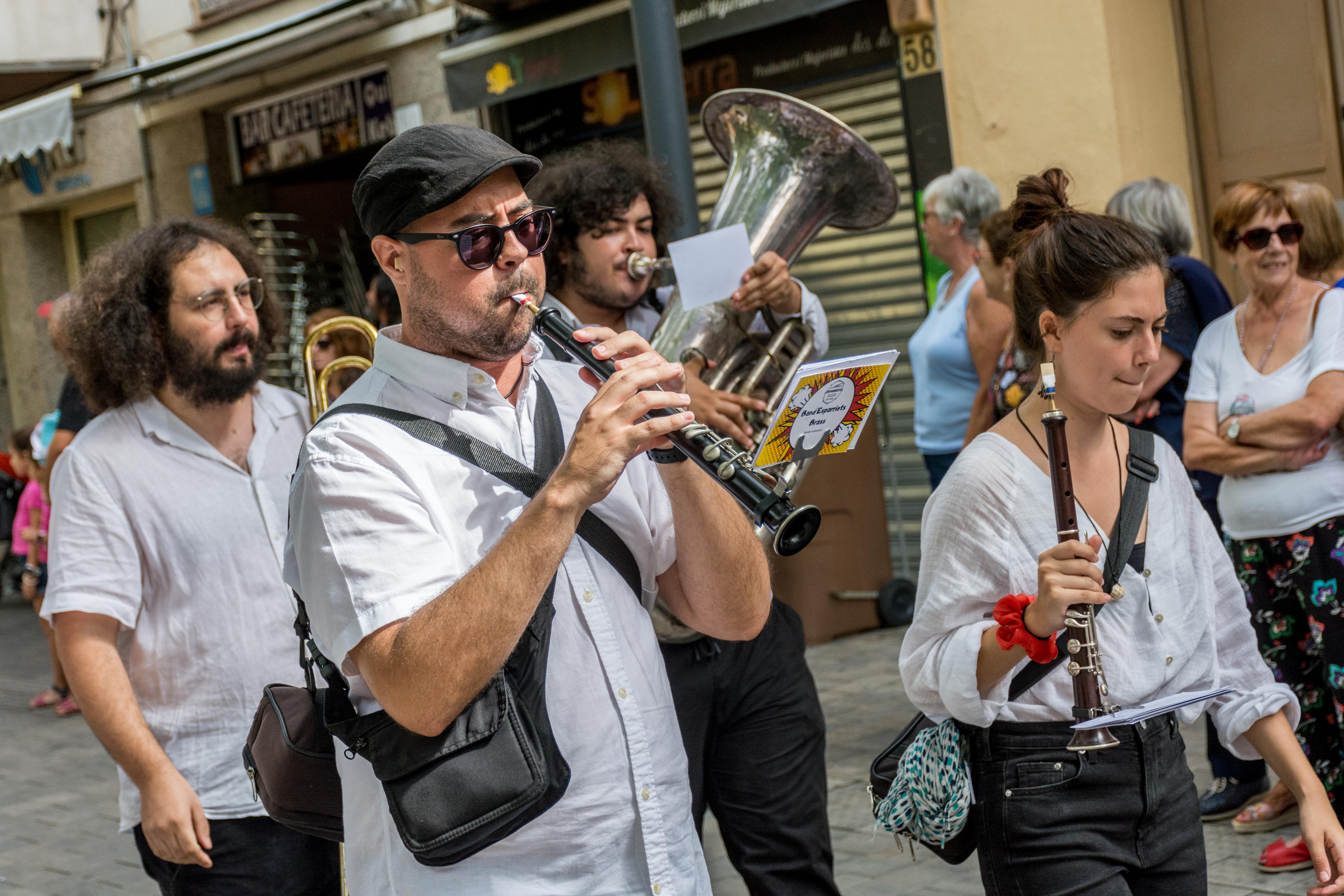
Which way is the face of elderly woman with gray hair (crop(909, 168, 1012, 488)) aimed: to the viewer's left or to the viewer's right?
to the viewer's left

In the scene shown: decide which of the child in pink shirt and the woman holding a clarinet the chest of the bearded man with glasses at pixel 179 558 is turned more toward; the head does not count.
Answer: the woman holding a clarinet

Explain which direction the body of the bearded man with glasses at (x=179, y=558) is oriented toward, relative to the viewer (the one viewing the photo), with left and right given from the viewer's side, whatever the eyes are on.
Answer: facing the viewer and to the right of the viewer

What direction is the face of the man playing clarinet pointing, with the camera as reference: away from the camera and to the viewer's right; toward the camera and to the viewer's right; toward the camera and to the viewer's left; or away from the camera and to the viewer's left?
toward the camera and to the viewer's right

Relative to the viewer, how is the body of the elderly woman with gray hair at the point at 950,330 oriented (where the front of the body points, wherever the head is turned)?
to the viewer's left

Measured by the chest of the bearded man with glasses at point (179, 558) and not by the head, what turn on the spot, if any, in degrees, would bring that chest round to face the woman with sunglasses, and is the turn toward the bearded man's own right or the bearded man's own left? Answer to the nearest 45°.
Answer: approximately 45° to the bearded man's own left

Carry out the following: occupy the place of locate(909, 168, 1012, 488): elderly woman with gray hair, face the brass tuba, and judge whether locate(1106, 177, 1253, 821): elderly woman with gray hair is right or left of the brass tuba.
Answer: left

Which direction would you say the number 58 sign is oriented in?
toward the camera

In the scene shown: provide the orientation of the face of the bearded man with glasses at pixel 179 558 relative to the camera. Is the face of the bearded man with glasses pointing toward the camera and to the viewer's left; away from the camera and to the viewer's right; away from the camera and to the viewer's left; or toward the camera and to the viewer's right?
toward the camera and to the viewer's right

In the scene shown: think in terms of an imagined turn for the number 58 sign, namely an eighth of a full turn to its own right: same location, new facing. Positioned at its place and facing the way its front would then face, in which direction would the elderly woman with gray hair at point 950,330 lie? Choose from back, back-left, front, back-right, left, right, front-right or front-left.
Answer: front-left

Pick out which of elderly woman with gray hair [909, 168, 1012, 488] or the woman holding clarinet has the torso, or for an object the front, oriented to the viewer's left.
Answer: the elderly woman with gray hair

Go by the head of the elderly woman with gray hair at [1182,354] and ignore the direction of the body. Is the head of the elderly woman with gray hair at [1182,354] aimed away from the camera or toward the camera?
away from the camera
